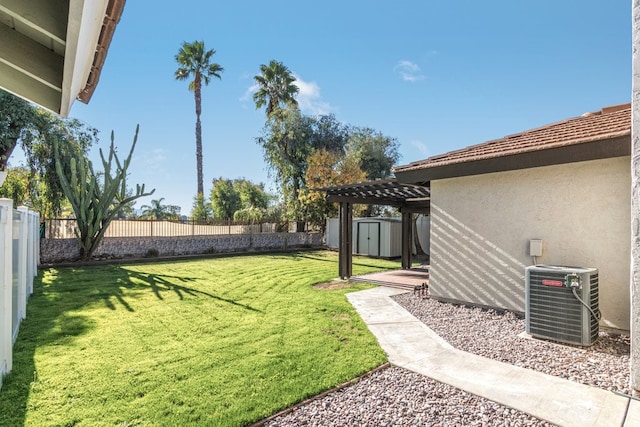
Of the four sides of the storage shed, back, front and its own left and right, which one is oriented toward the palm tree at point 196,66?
right

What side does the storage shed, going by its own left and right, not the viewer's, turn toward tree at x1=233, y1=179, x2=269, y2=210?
right

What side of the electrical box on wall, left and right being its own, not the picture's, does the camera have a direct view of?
front

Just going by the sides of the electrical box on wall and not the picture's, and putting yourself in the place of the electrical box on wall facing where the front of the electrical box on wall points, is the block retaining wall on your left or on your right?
on your right

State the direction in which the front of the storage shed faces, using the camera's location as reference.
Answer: facing the viewer and to the left of the viewer

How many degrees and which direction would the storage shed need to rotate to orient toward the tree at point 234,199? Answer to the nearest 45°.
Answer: approximately 90° to its right

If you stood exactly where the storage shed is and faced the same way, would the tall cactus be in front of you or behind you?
in front

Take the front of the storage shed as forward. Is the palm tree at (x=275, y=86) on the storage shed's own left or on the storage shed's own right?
on the storage shed's own right

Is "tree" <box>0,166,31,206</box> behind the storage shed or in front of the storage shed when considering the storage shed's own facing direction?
in front

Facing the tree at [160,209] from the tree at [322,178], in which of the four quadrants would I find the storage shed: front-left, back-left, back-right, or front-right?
back-left

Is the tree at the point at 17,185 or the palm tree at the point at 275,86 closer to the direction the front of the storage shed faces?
the tree
